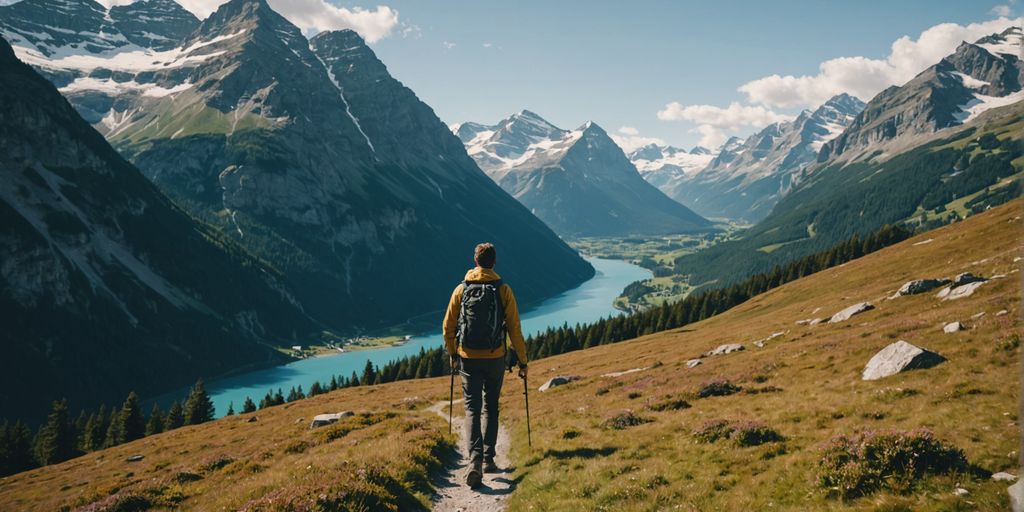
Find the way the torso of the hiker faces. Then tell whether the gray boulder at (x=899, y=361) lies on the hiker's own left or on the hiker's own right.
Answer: on the hiker's own right

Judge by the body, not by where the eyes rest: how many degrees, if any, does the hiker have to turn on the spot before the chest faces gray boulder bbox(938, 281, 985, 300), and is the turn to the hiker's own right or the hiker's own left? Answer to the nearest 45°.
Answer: approximately 45° to the hiker's own right

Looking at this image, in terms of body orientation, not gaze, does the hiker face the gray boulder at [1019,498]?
no

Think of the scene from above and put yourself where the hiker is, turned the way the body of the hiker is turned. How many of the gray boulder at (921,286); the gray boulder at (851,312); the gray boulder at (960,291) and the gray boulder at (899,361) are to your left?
0

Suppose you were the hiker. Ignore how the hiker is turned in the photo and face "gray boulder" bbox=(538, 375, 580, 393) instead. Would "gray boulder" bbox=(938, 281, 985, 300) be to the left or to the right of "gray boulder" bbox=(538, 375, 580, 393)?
right

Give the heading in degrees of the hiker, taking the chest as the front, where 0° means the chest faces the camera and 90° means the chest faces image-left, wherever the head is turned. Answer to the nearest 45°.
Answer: approximately 180°

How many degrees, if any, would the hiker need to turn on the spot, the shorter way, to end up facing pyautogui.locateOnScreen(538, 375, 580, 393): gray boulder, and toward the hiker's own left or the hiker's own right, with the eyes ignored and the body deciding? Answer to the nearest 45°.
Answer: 0° — they already face it

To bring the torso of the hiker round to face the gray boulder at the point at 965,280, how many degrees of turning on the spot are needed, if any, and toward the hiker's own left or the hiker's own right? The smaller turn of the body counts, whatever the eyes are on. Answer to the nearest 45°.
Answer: approximately 45° to the hiker's own right

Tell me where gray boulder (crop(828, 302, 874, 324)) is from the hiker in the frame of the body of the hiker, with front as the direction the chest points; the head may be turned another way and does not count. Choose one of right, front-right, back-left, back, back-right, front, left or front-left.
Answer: front-right

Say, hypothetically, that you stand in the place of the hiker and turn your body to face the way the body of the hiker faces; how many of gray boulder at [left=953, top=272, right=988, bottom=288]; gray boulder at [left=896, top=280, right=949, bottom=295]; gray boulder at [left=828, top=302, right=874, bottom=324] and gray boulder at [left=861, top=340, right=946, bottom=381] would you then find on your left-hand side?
0
